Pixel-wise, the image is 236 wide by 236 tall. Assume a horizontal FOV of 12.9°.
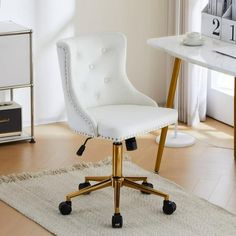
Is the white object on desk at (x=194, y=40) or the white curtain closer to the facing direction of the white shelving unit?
the white object on desk

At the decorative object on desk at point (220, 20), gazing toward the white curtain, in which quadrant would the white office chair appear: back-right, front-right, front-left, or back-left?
back-left

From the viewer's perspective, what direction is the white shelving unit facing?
toward the camera

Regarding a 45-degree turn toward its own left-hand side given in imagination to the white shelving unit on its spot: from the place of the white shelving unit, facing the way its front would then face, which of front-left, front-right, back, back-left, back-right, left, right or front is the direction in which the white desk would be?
front

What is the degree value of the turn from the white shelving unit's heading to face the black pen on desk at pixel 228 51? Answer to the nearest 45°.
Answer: approximately 45° to its left

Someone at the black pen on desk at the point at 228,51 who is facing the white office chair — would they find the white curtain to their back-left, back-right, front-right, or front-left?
back-right

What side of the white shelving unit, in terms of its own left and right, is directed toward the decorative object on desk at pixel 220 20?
left

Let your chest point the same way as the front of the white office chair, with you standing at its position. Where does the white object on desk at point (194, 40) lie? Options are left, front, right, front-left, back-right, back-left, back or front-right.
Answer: left

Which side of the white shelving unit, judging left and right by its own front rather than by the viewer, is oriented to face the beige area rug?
front

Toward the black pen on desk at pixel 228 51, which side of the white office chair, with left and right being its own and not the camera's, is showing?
left

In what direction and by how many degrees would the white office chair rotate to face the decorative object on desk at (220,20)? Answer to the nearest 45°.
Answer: approximately 90° to its left

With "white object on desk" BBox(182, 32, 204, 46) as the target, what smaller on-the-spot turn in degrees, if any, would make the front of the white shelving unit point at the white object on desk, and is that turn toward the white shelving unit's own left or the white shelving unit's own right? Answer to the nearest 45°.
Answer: approximately 45° to the white shelving unit's own left

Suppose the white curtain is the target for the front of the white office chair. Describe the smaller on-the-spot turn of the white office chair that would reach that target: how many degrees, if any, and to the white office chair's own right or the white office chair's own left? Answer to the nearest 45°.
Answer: approximately 135° to the white office chair's own left

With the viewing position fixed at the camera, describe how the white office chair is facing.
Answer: facing the viewer and to the right of the viewer

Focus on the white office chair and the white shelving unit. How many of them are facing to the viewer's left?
0
